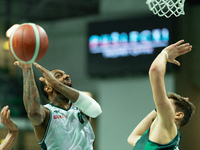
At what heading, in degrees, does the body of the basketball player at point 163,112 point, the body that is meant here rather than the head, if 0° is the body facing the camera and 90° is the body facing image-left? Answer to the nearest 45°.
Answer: approximately 90°

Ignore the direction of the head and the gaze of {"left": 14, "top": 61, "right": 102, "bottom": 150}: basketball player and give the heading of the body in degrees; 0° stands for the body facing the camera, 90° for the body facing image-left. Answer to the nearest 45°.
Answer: approximately 315°

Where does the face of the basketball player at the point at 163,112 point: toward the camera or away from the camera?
away from the camera

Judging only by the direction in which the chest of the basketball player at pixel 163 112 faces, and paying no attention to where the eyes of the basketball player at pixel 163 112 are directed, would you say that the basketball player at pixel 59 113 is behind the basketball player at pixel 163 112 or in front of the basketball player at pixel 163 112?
in front
